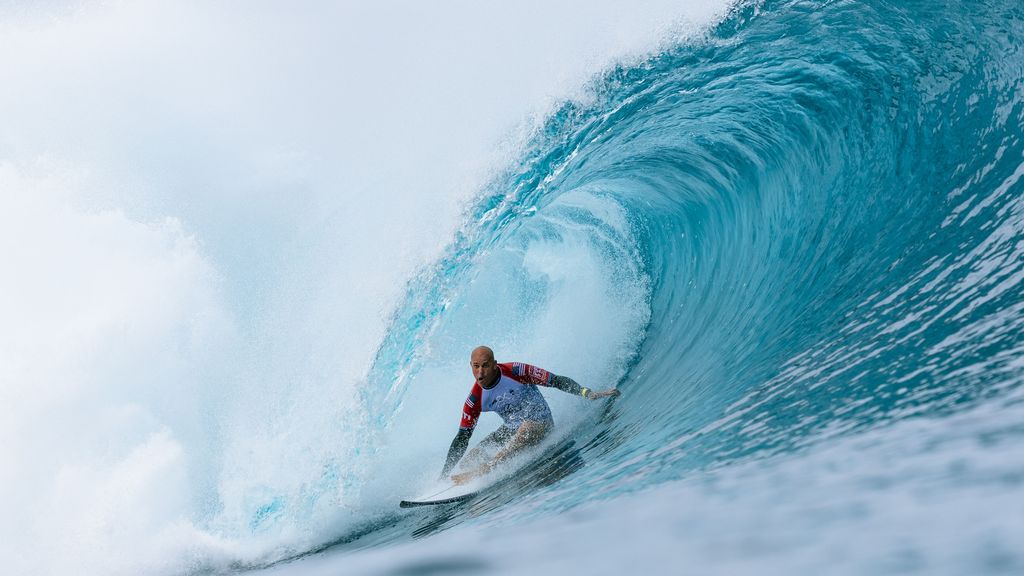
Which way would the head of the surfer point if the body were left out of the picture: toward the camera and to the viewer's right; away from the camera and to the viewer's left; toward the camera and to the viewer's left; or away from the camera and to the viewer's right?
toward the camera and to the viewer's left
